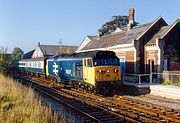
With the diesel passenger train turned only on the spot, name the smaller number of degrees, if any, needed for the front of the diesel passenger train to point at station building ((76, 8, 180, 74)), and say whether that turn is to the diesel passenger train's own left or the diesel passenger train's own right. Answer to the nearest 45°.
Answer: approximately 90° to the diesel passenger train's own left

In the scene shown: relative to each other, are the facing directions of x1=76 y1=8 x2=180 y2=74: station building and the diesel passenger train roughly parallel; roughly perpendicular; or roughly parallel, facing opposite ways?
roughly perpendicular

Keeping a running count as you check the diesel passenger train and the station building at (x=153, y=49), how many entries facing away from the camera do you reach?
0

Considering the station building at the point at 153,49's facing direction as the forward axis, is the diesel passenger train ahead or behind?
ahead

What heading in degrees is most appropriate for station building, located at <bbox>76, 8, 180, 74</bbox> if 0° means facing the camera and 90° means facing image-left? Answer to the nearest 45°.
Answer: approximately 45°

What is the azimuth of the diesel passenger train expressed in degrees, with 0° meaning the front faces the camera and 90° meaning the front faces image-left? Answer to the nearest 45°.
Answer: approximately 315°
